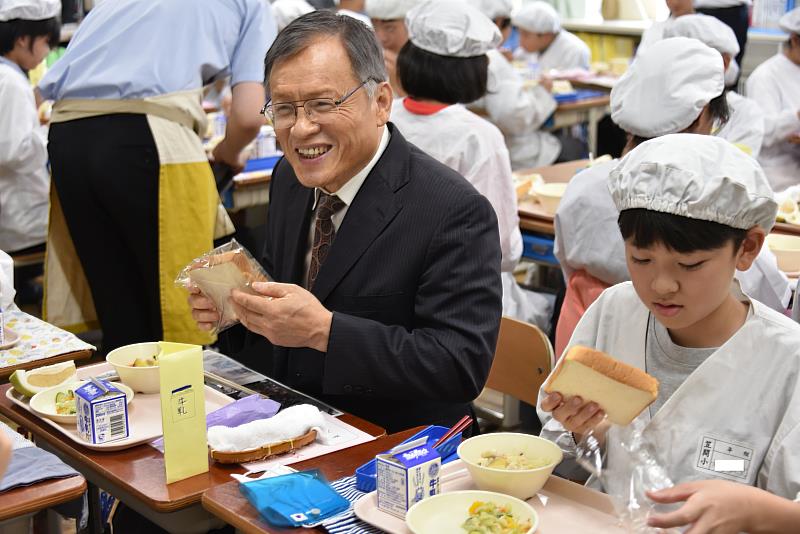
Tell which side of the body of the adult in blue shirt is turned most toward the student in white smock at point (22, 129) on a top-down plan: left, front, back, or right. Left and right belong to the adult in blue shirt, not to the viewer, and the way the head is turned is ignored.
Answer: left

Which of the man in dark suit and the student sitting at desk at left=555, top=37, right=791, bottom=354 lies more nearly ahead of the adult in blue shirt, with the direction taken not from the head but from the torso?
the student sitting at desk

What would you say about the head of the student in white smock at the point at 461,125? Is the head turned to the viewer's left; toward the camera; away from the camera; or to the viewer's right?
away from the camera

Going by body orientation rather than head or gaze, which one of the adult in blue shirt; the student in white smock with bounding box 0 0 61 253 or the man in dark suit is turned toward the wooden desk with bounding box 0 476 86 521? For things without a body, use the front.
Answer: the man in dark suit

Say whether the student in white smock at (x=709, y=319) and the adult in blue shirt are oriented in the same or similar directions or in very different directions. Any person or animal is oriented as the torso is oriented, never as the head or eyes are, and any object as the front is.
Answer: very different directions

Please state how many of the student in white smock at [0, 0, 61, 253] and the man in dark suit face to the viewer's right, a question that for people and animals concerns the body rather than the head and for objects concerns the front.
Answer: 1

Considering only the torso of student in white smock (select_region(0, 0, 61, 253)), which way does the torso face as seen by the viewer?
to the viewer's right

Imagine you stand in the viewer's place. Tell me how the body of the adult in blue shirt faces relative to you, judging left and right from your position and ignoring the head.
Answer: facing away from the viewer and to the right of the viewer

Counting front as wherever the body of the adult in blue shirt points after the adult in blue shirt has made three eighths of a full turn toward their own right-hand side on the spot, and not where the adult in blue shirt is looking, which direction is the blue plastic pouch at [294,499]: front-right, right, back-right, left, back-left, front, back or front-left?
front

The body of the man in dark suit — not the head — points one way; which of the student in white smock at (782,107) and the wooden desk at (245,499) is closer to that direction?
the wooden desk
